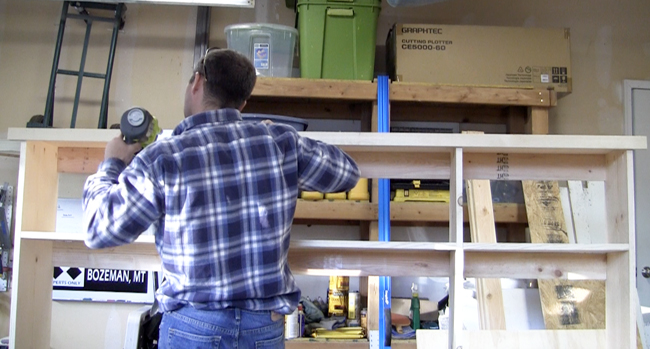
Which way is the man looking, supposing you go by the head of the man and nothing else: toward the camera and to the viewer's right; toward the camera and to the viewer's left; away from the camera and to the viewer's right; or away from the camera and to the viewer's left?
away from the camera and to the viewer's left

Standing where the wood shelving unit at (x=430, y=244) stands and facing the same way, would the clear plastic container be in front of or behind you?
behind

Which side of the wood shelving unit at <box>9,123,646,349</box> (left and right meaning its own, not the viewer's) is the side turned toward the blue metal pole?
back

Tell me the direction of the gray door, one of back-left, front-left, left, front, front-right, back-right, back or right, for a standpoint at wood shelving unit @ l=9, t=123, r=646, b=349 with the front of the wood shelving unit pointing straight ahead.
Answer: back-left

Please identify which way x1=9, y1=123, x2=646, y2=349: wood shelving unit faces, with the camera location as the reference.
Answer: facing the viewer
